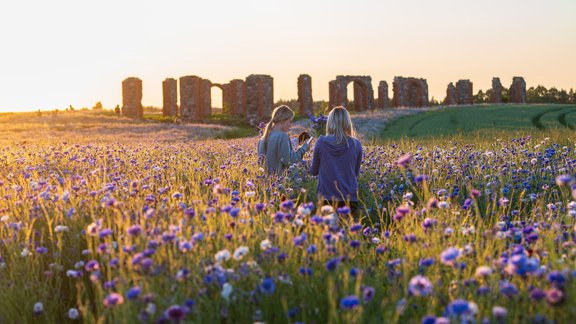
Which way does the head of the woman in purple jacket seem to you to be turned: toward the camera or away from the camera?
away from the camera

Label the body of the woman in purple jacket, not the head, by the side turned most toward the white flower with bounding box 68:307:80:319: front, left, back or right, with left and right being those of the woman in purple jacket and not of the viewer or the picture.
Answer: back

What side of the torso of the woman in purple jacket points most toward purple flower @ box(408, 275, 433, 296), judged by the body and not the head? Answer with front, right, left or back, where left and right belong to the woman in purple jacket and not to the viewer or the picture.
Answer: back

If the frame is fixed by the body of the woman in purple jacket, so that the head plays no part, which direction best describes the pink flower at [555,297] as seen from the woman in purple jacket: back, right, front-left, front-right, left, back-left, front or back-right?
back

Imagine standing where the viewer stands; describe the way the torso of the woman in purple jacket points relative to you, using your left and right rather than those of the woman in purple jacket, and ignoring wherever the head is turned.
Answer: facing away from the viewer

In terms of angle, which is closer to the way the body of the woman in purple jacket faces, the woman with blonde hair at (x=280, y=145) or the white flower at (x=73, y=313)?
the woman with blonde hair
